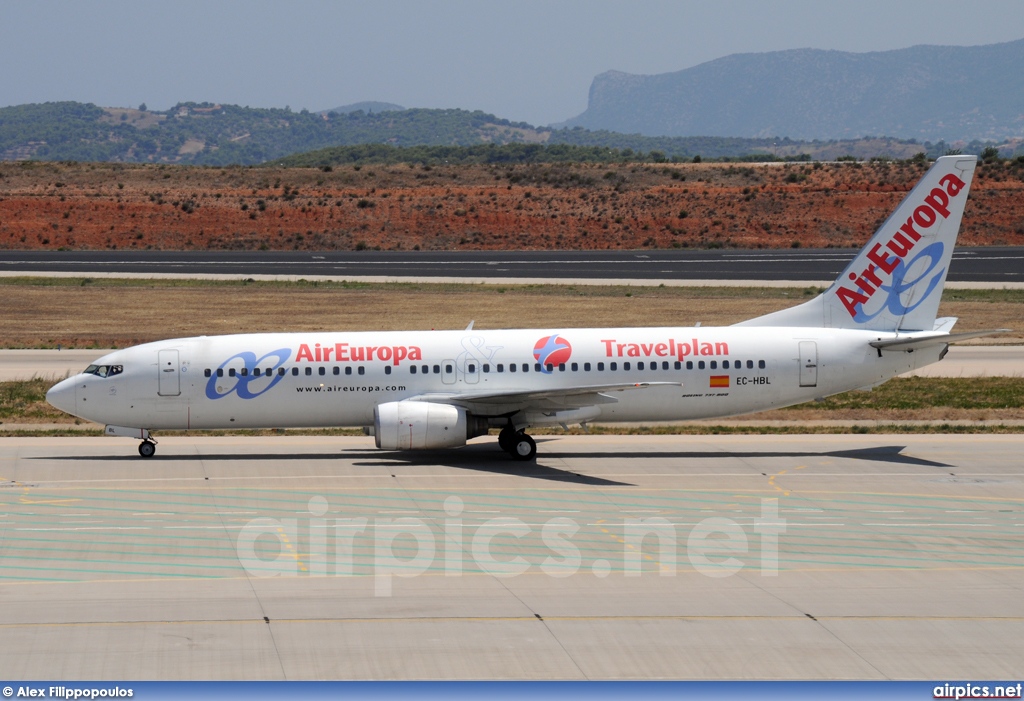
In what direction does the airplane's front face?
to the viewer's left
